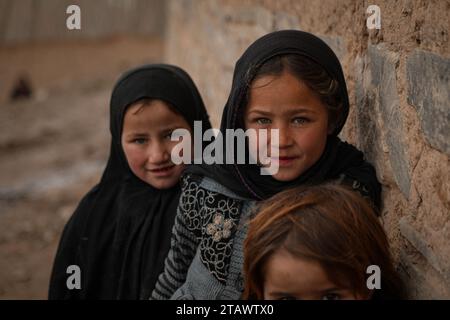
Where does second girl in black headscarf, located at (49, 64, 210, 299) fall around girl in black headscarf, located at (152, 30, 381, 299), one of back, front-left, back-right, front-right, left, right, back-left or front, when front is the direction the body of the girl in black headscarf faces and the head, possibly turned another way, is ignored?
back-right

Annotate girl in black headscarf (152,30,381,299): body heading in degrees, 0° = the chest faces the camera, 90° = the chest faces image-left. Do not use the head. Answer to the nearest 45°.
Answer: approximately 0°

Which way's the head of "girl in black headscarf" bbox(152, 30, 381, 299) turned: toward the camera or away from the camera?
toward the camera
